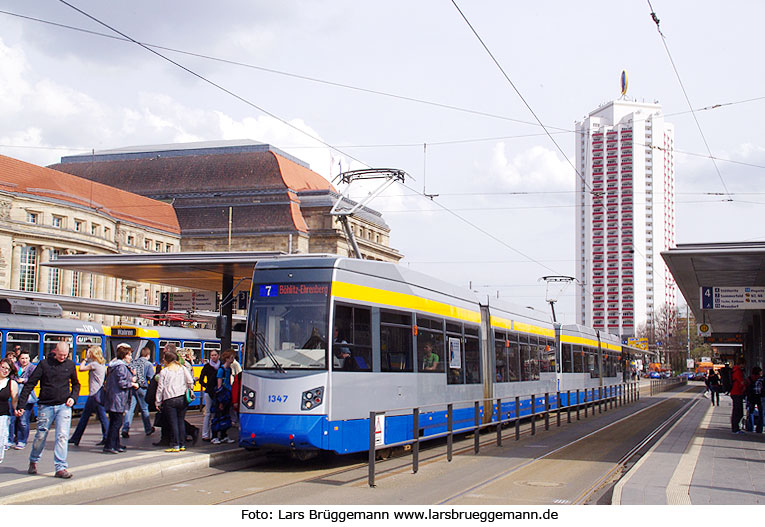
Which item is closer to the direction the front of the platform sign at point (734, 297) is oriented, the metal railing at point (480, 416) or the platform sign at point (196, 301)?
the metal railing

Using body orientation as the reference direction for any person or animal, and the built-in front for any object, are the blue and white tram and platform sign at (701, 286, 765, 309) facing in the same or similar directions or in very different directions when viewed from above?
same or similar directions

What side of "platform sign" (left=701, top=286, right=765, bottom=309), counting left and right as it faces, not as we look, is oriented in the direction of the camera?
front

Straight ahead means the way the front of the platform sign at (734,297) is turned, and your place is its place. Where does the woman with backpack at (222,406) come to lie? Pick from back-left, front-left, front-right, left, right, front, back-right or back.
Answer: front-right

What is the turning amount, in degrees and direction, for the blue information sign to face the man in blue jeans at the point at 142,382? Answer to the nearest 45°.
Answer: approximately 45° to its right

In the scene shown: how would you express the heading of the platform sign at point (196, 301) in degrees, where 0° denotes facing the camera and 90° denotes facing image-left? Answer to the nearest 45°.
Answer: approximately 0°

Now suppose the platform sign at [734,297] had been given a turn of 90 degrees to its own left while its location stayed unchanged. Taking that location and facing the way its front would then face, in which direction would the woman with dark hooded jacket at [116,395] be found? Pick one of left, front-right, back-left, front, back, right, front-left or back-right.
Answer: back-right

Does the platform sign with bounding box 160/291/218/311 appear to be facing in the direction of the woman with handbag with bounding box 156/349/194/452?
yes
